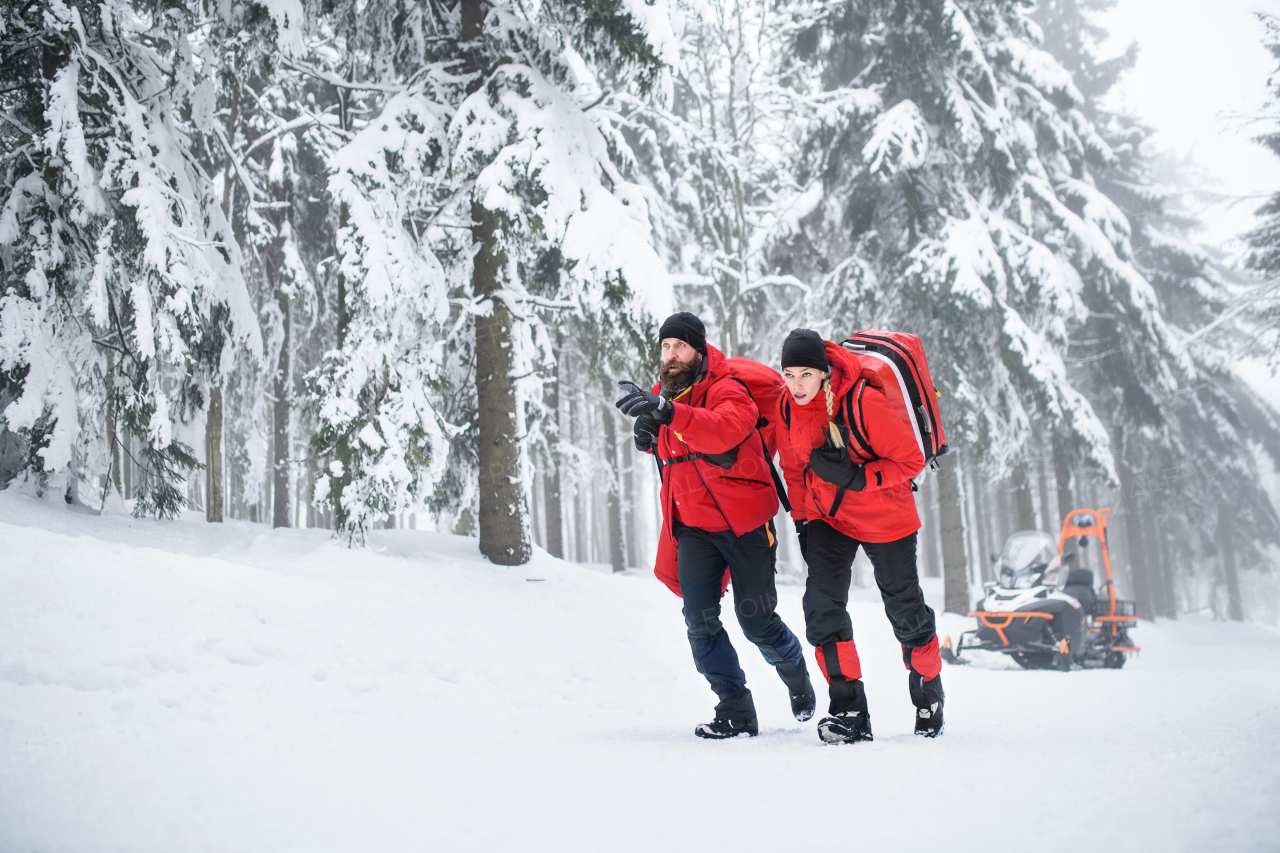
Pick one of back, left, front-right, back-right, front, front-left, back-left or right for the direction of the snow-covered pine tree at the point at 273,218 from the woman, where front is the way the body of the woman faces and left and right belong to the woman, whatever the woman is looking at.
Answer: right

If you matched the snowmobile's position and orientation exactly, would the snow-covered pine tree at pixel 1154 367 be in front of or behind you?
behind

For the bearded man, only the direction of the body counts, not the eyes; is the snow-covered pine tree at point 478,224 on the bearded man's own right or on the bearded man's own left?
on the bearded man's own right

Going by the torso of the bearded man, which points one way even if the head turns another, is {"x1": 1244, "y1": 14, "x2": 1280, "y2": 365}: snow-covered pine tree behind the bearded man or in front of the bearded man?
behind

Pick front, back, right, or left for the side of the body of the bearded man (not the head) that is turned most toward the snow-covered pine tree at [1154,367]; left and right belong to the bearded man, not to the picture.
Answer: back

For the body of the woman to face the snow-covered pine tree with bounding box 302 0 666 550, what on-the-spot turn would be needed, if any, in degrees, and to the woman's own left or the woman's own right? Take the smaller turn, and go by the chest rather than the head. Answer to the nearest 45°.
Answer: approximately 90° to the woman's own right

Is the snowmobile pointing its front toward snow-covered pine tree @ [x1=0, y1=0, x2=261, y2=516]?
yes

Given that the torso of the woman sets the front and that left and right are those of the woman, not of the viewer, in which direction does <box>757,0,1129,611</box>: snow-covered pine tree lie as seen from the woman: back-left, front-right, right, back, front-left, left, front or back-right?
back-right

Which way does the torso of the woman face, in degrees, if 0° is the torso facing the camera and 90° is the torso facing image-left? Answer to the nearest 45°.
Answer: approximately 45°

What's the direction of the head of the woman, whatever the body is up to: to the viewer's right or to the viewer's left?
to the viewer's left

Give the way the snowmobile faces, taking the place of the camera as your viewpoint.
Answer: facing the viewer and to the left of the viewer

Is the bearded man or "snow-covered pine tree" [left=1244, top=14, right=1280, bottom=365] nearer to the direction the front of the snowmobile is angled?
the bearded man

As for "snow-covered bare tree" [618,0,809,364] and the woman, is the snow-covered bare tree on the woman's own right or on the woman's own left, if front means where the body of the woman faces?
on the woman's own right
